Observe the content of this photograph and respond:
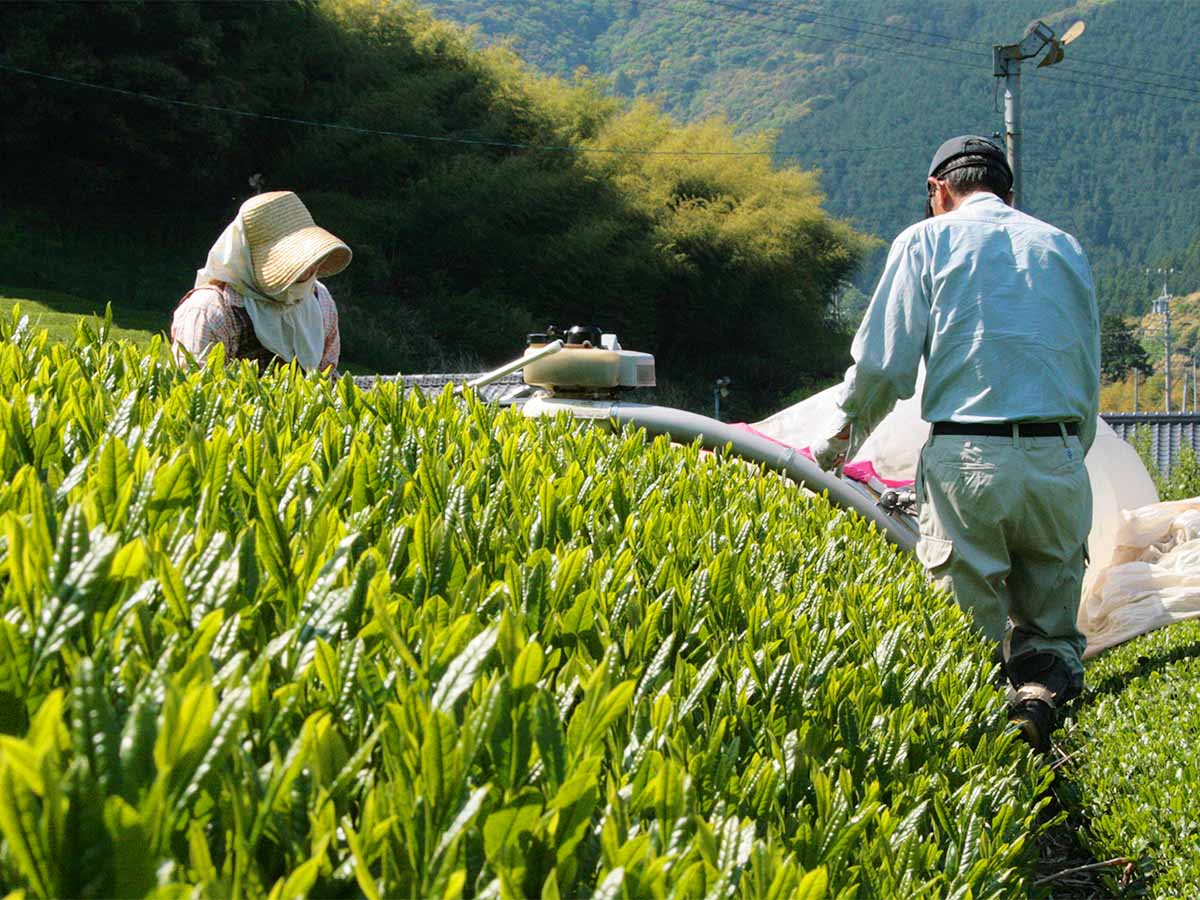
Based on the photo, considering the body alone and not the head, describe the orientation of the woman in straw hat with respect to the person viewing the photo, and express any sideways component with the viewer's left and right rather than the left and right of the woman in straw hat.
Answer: facing the viewer and to the right of the viewer

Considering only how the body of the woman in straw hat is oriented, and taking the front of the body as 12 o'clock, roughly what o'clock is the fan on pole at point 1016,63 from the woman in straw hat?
The fan on pole is roughly at 9 o'clock from the woman in straw hat.

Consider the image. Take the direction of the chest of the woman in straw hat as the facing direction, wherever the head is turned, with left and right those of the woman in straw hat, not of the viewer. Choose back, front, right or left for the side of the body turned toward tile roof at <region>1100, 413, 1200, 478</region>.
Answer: left

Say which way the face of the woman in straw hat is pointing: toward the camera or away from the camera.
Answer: toward the camera

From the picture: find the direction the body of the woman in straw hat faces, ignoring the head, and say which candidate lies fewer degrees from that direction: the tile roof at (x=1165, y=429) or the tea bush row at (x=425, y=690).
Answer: the tea bush row

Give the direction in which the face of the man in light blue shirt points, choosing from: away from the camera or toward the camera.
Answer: away from the camera

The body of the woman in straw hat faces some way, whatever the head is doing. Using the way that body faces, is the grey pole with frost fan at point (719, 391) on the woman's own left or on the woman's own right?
on the woman's own left

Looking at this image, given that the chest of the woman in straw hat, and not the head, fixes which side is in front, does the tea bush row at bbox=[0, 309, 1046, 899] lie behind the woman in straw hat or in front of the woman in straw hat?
in front

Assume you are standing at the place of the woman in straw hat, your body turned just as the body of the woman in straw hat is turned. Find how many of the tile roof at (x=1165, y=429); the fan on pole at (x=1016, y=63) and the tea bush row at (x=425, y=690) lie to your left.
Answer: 2

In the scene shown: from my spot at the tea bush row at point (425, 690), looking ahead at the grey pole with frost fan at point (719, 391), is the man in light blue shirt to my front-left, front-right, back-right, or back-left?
front-right

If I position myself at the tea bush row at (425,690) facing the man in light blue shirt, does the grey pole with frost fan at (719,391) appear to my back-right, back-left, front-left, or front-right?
front-left

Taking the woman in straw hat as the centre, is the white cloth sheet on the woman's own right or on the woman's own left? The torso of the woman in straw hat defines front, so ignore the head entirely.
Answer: on the woman's own left
